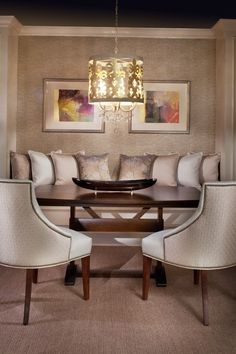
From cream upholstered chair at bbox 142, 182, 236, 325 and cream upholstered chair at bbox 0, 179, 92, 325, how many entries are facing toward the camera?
0

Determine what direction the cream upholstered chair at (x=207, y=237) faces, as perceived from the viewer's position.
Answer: facing away from the viewer and to the left of the viewer

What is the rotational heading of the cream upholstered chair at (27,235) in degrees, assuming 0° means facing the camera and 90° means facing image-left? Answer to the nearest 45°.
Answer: approximately 225°

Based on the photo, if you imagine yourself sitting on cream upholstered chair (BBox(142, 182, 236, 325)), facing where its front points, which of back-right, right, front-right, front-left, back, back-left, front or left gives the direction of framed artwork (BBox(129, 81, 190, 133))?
front-right

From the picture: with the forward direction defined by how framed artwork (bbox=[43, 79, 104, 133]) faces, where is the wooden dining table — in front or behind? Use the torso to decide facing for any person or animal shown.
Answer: in front

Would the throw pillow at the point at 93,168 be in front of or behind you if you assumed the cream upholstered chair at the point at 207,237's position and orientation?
in front

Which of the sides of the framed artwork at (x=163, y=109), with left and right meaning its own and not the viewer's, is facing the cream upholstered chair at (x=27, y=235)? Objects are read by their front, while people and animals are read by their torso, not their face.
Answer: front

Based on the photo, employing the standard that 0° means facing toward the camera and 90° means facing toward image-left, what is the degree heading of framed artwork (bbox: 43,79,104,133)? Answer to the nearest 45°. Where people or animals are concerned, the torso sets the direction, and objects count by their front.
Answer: approximately 0°

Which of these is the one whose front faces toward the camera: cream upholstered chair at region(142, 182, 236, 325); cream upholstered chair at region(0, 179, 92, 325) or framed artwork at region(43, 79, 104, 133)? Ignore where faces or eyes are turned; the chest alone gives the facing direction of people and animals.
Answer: the framed artwork

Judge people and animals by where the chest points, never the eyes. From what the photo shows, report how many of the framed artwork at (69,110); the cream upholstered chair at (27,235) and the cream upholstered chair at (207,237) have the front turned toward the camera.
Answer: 1
